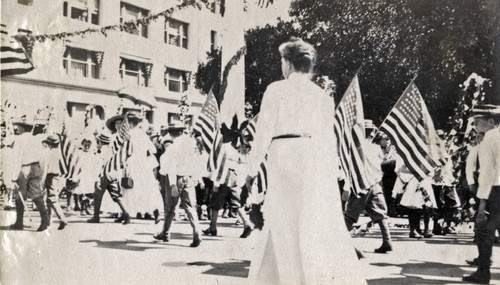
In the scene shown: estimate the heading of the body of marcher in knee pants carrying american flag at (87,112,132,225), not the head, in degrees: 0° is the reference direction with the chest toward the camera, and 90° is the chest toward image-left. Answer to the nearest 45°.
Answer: approximately 90°

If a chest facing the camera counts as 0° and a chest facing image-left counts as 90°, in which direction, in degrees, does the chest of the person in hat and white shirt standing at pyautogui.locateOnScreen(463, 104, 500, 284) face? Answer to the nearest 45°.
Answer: approximately 90°

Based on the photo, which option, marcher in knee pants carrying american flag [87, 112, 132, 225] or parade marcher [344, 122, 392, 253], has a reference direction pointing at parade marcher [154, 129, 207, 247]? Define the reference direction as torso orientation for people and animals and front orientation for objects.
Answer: parade marcher [344, 122, 392, 253]

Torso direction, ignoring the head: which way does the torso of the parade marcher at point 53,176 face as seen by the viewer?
to the viewer's left

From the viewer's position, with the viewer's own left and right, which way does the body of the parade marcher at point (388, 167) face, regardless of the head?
facing to the left of the viewer

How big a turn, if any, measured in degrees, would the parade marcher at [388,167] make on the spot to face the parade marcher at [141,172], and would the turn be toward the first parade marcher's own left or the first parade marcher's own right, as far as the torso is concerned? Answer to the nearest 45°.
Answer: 0° — they already face them

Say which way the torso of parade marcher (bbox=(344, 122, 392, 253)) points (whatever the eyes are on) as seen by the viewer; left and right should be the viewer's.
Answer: facing to the left of the viewer

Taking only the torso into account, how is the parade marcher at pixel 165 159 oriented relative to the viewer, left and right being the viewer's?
facing to the left of the viewer
